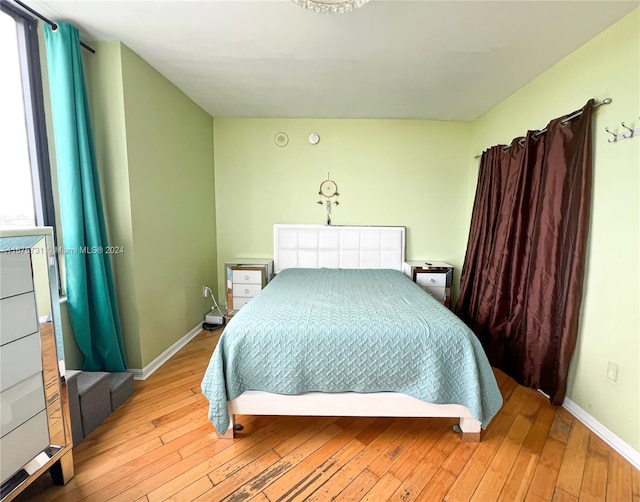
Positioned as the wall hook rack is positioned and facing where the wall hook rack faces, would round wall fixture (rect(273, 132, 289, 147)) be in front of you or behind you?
in front

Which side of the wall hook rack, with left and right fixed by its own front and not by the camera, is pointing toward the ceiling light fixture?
front

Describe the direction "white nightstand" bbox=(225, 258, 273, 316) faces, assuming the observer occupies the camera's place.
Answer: facing the viewer

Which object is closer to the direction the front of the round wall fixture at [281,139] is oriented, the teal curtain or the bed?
the bed

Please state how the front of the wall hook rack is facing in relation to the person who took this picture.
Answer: facing the viewer and to the left of the viewer

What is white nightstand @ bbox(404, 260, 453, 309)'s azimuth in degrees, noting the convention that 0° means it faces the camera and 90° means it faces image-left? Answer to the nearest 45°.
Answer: approximately 0°

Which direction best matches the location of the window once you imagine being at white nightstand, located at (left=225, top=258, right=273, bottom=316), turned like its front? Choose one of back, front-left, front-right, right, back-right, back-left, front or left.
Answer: front-right

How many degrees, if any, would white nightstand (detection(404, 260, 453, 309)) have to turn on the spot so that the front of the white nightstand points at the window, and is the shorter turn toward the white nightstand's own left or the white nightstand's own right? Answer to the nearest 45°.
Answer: approximately 45° to the white nightstand's own right

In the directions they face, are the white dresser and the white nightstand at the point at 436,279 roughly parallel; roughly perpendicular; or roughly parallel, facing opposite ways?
roughly perpendicular

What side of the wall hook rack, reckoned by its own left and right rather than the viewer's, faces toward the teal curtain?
front

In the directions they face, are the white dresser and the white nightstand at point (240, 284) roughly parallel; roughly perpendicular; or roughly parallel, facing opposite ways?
roughly perpendicular

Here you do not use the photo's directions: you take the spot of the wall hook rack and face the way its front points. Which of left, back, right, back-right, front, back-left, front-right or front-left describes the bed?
front

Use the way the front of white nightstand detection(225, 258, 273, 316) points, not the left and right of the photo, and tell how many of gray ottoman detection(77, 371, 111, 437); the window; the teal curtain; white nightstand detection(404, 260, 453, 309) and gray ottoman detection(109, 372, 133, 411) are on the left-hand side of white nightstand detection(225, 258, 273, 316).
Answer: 1

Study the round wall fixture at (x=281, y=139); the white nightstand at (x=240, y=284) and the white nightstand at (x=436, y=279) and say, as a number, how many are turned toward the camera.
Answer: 3
